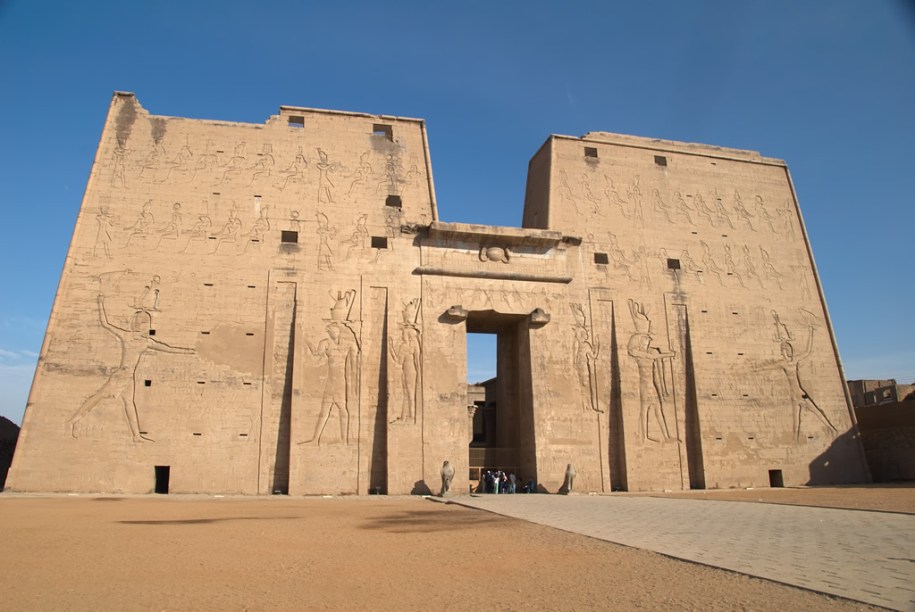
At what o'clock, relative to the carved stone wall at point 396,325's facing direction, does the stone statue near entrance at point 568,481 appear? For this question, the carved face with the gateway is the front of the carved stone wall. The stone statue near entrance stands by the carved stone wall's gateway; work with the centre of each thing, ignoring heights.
The stone statue near entrance is roughly at 9 o'clock from the carved stone wall.

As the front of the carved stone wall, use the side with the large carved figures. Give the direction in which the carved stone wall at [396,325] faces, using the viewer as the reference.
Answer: facing the viewer
